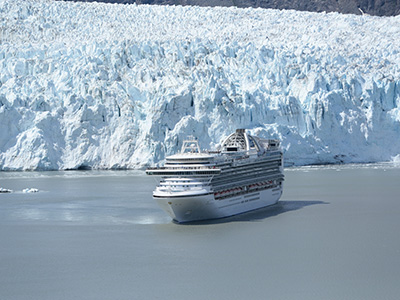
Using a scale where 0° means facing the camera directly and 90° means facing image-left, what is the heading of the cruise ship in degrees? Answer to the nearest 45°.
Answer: approximately 45°
